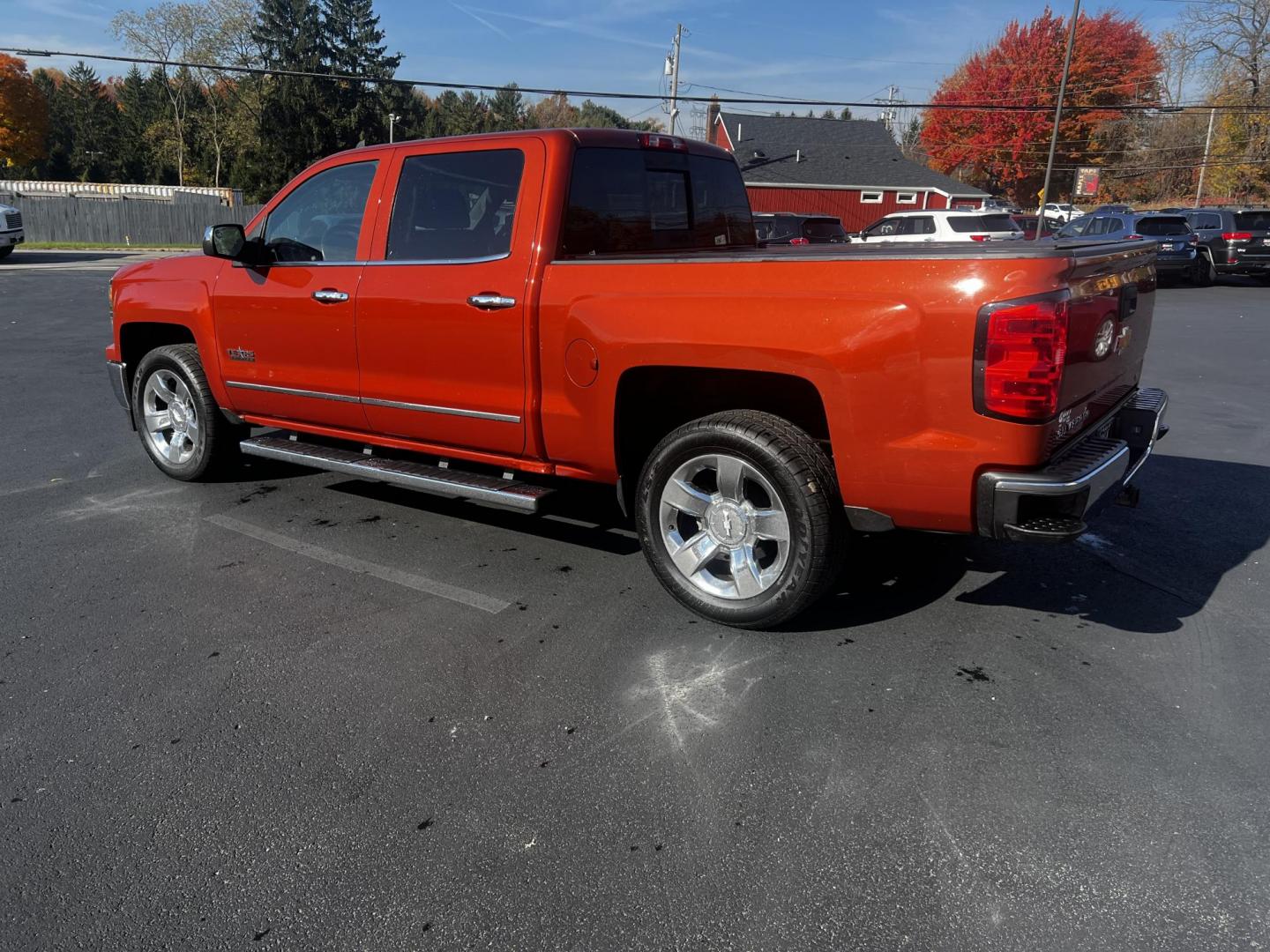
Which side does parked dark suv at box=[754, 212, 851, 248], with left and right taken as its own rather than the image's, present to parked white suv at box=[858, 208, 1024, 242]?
right

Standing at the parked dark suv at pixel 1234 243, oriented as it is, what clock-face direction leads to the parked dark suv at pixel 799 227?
the parked dark suv at pixel 799 227 is roughly at 9 o'clock from the parked dark suv at pixel 1234 243.

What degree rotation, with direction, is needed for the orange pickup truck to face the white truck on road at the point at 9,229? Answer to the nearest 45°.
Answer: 0° — it already faces it

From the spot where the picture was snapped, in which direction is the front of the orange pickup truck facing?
facing away from the viewer and to the left of the viewer

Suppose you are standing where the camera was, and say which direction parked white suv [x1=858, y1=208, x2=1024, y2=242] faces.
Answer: facing away from the viewer and to the left of the viewer

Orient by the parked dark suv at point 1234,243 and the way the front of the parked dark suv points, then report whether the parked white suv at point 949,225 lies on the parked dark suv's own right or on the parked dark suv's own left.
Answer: on the parked dark suv's own left

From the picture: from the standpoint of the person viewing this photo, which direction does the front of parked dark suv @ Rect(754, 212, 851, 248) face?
facing away from the viewer and to the left of the viewer

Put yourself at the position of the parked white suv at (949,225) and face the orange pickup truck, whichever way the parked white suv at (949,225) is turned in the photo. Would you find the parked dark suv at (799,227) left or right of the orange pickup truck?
right

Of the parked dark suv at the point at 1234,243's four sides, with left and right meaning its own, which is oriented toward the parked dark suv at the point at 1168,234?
left

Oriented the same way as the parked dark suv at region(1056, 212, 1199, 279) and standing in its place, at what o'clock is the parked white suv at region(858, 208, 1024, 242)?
The parked white suv is roughly at 10 o'clock from the parked dark suv.

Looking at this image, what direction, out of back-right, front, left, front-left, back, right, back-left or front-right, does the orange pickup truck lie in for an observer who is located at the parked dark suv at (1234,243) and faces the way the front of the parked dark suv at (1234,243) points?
back-left

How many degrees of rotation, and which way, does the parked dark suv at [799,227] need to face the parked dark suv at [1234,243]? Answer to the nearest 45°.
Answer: approximately 135° to its right

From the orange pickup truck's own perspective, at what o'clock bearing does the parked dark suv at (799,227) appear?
The parked dark suv is roughly at 2 o'clock from the orange pickup truck.

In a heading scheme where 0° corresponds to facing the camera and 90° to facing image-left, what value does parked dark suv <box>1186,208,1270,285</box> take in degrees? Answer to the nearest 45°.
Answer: approximately 135°
